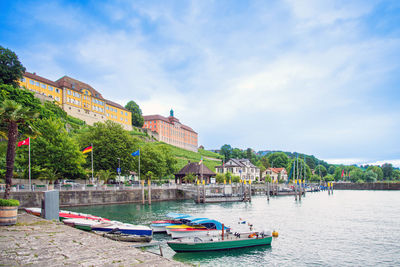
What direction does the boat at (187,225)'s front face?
to the viewer's left

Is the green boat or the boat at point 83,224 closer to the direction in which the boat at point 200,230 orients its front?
the boat

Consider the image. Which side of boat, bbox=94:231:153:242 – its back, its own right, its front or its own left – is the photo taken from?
left

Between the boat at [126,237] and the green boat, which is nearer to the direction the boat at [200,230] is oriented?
the boat

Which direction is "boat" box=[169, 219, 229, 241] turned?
to the viewer's left
